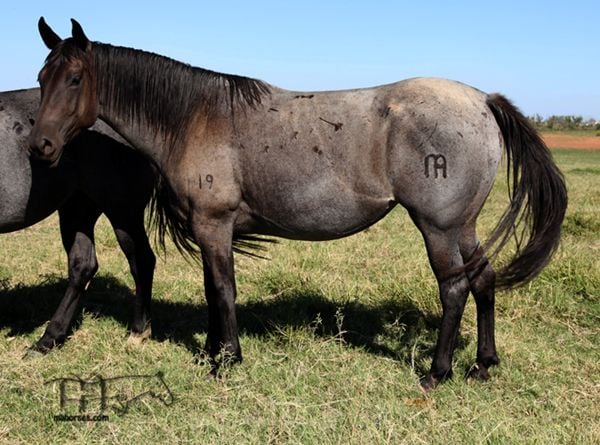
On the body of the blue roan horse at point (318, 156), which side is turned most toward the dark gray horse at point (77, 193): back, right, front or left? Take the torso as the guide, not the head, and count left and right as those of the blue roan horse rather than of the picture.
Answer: front

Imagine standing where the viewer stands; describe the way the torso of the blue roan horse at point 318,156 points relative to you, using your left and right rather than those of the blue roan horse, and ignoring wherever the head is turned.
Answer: facing to the left of the viewer
